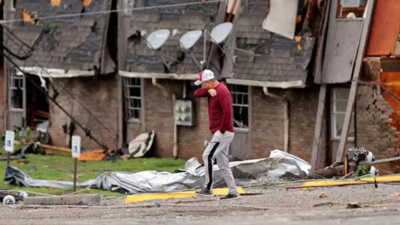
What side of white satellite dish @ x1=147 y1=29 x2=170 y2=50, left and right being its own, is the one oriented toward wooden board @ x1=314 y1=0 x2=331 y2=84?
left

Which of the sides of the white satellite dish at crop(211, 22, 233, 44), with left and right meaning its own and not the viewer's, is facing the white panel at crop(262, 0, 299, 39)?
left

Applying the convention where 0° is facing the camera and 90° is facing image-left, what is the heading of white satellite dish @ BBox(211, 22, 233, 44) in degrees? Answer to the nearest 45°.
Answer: approximately 45°

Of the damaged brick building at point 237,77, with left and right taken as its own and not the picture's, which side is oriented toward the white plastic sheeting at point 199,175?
front

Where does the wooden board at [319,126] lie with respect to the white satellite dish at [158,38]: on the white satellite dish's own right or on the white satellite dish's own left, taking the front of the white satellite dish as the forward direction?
on the white satellite dish's own left

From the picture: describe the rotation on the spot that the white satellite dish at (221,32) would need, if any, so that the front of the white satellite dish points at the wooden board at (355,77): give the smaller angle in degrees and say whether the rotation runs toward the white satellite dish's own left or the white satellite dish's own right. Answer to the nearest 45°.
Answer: approximately 90° to the white satellite dish's own left

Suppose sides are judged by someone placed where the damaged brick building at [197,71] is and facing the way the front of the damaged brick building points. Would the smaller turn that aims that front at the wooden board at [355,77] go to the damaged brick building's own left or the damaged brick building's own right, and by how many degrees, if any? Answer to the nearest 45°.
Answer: approximately 45° to the damaged brick building's own left

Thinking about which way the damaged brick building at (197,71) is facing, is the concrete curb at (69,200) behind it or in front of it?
in front

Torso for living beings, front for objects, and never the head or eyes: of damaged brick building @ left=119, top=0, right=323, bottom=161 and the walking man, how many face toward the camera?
1

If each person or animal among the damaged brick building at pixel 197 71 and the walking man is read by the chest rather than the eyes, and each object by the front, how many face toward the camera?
1

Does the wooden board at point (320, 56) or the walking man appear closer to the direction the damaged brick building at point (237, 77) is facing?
the walking man
